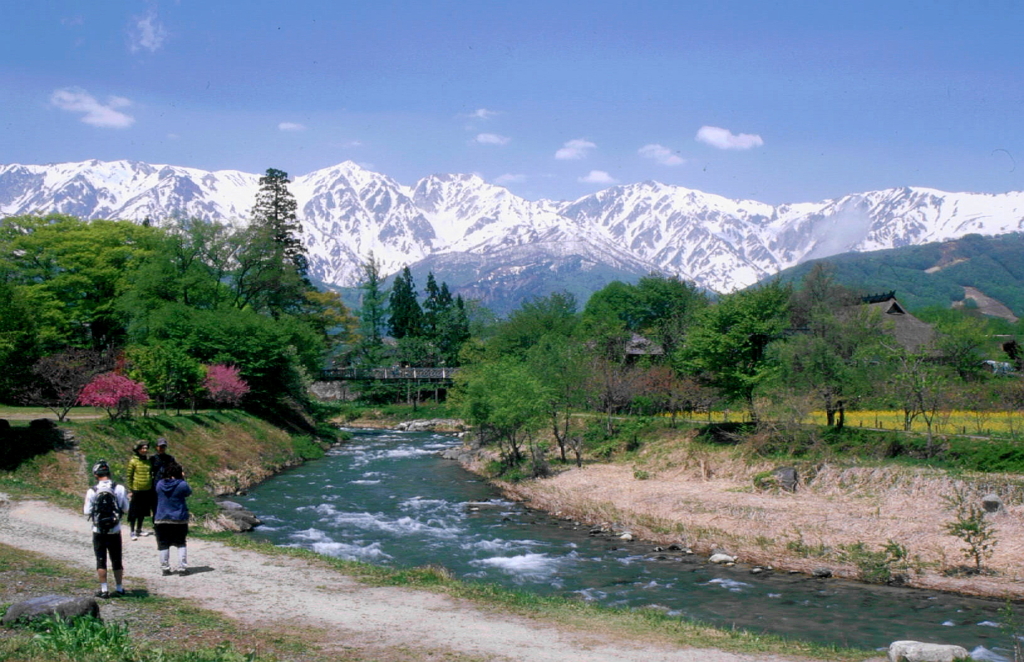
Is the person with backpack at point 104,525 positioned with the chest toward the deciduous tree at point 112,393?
yes

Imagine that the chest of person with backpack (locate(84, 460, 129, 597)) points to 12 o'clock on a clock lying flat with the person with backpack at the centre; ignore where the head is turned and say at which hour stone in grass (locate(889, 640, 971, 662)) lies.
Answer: The stone in grass is roughly at 4 o'clock from the person with backpack.

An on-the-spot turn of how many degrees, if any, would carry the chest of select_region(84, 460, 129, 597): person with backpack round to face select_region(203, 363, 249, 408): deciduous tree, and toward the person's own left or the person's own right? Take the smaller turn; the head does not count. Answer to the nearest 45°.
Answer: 0° — they already face it

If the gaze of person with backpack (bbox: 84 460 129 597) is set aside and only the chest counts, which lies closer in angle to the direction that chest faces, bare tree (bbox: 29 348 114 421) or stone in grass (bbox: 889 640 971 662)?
the bare tree

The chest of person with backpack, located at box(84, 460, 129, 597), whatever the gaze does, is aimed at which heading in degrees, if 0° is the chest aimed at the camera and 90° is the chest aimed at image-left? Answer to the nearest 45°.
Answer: approximately 180°

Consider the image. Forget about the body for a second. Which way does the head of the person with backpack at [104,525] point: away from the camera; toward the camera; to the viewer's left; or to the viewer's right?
away from the camera

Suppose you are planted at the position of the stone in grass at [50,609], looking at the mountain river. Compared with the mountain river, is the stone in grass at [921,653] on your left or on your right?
right

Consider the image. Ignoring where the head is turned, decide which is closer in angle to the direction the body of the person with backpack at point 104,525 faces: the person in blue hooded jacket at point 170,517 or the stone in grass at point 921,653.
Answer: the person in blue hooded jacket

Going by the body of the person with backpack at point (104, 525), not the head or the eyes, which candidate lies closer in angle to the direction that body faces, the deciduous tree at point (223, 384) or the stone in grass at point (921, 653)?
the deciduous tree

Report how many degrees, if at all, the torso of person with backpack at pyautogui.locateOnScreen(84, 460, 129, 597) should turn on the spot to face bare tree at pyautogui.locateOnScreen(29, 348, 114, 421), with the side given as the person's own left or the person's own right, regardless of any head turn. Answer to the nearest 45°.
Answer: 0° — they already face it

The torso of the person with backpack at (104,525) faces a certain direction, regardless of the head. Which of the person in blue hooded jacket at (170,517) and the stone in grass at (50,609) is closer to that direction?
the person in blue hooded jacket

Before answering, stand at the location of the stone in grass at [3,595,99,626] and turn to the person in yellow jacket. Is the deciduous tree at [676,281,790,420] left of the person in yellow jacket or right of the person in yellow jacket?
right

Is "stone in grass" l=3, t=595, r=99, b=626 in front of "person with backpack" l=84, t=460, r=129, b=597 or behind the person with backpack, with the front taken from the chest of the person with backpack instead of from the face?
behind
